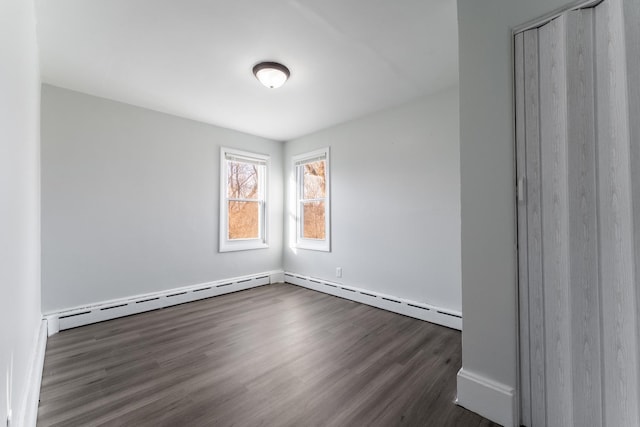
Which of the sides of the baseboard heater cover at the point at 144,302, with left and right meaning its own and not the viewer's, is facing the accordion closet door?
front

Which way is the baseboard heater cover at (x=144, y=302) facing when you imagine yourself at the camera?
facing the viewer and to the right of the viewer

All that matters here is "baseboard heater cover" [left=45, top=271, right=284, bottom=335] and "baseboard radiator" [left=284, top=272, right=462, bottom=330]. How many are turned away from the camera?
0

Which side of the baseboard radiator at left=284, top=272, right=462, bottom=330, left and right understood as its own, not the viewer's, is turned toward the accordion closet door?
left

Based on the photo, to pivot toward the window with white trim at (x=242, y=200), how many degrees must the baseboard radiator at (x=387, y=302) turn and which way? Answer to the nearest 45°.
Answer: approximately 45° to its right

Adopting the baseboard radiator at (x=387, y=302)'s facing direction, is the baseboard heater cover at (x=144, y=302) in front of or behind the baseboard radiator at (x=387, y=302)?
in front

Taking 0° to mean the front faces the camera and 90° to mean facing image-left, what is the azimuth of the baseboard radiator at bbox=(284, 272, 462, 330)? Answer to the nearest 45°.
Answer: approximately 45°

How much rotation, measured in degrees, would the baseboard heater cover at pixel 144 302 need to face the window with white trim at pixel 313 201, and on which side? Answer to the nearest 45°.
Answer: approximately 45° to its left
